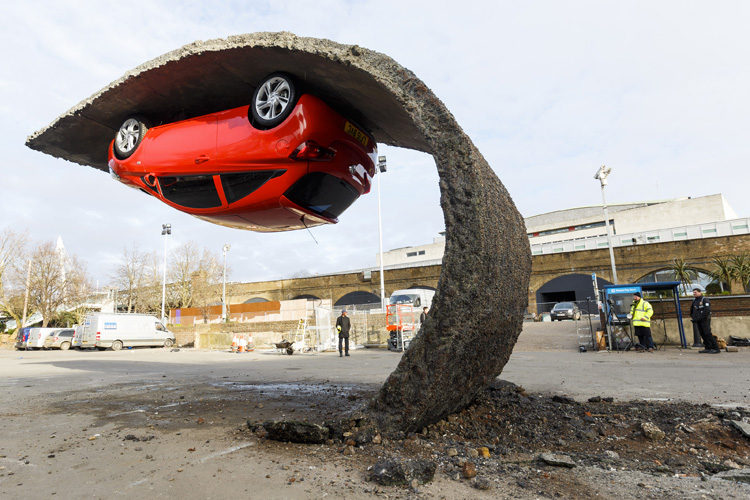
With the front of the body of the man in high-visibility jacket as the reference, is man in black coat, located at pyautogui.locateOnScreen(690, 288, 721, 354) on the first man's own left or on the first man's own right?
on the first man's own left

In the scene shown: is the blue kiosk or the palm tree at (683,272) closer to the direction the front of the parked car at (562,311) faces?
the blue kiosk

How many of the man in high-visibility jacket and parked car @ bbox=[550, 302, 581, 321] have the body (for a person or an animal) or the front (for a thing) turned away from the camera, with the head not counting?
0

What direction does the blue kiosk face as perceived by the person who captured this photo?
facing the viewer

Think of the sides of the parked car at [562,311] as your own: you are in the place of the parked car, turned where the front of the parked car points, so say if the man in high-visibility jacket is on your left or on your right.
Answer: on your left

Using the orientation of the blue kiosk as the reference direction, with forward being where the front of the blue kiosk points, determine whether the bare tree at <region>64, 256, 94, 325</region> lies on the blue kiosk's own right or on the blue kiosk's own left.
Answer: on the blue kiosk's own right

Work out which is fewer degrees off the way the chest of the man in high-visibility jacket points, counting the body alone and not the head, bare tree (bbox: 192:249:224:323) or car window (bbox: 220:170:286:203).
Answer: the car window

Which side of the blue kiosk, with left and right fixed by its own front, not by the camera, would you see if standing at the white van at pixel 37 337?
right

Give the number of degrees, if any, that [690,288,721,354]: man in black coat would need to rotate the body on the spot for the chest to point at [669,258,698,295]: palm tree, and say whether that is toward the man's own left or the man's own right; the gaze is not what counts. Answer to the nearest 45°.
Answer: approximately 135° to the man's own right

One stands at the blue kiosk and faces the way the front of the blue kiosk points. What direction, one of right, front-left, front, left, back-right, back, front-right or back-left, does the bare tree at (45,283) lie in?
right

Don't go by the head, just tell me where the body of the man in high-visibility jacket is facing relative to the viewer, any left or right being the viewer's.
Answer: facing the viewer and to the left of the viewer
